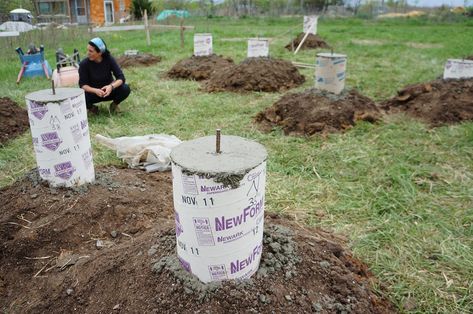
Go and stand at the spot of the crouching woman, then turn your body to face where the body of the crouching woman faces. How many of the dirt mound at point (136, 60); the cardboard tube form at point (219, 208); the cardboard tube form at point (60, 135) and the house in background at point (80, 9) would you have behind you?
2

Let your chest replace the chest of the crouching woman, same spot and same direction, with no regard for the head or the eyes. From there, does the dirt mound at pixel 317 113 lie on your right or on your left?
on your left

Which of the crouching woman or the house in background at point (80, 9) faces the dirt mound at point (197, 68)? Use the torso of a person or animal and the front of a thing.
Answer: the house in background

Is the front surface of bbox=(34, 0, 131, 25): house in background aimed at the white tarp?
yes

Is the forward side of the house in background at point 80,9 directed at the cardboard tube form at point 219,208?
yes

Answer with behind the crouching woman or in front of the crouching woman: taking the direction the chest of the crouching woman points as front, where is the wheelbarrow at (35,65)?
behind

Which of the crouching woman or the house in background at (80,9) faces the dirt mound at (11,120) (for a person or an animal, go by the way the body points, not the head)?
the house in background

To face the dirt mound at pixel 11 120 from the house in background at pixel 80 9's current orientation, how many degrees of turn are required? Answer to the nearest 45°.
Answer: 0° — it already faces it

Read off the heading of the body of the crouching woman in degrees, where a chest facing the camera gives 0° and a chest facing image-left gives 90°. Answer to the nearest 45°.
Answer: approximately 0°

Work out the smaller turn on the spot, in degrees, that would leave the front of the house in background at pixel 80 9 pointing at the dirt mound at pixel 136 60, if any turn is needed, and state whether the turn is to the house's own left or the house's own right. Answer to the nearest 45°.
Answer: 0° — it already faces it

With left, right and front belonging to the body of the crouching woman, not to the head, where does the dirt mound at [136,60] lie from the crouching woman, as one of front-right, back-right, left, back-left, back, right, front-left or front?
back

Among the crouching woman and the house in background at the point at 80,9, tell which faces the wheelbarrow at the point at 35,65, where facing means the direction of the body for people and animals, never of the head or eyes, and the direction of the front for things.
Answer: the house in background

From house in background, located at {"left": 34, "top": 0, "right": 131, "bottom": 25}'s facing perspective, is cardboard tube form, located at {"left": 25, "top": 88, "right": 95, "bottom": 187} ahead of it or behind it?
ahead

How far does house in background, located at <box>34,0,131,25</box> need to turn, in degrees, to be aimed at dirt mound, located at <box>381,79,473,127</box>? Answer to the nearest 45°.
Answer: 0° — it already faces it
